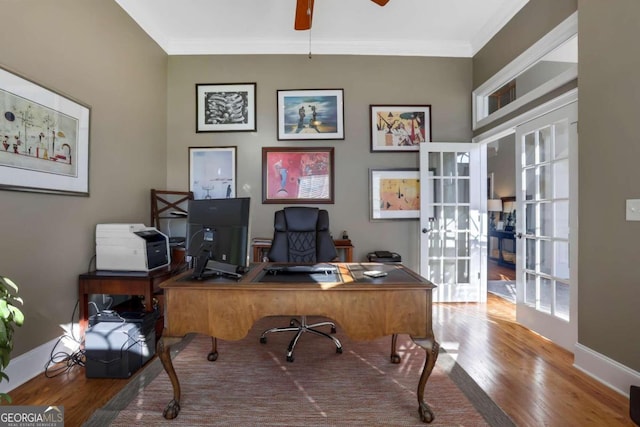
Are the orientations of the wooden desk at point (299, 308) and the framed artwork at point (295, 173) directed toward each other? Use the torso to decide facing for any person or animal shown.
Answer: yes

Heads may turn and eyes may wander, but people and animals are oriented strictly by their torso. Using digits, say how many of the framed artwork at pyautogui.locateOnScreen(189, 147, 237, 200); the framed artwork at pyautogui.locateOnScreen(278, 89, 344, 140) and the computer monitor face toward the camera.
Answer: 2

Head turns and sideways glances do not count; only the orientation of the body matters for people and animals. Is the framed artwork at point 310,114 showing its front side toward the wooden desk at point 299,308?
yes

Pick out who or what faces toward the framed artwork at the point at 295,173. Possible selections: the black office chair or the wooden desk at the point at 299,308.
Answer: the wooden desk

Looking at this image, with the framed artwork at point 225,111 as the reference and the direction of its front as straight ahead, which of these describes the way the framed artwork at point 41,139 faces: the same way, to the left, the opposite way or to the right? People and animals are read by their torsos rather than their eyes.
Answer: to the left

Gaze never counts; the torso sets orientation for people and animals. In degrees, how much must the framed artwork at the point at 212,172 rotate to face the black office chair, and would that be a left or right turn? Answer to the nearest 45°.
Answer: approximately 45° to its left

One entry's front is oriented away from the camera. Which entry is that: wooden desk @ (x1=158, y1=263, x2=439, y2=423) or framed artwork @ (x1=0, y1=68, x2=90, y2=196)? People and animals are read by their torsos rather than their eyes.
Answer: the wooden desk

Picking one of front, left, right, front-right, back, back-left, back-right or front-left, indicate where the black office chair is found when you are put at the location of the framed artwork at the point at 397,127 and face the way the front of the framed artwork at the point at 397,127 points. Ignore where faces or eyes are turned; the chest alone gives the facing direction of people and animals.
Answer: front-right
